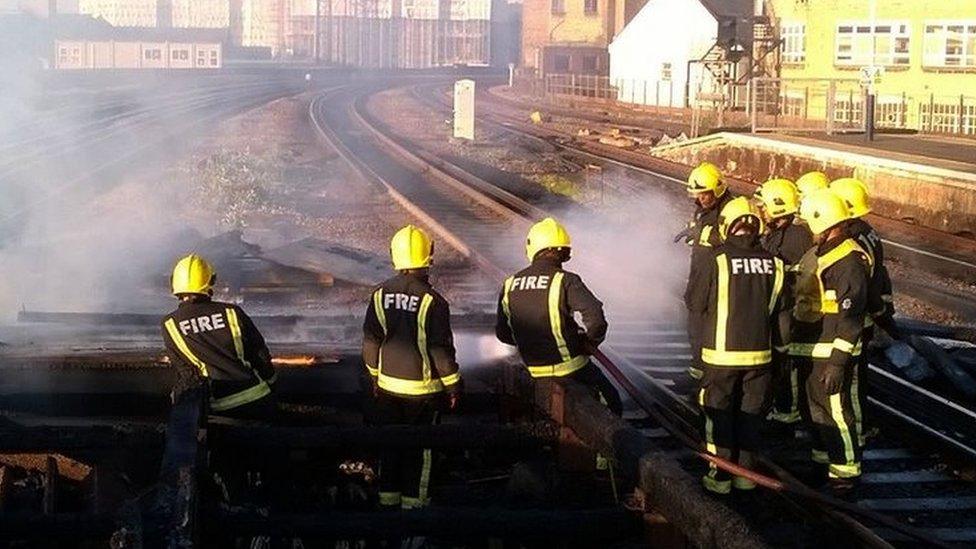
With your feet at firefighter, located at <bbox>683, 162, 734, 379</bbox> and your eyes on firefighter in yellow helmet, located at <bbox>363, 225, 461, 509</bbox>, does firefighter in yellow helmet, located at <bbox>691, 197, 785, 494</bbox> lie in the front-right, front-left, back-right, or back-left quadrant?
front-left

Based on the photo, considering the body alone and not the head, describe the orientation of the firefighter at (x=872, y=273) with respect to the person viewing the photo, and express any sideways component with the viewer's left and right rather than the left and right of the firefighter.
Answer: facing to the left of the viewer

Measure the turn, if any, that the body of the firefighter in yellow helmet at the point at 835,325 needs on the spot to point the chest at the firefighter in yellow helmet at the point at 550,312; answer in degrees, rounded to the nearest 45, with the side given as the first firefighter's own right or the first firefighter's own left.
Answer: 0° — they already face them

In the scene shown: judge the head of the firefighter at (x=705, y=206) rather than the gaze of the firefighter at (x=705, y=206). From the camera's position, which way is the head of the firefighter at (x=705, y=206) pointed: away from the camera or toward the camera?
toward the camera

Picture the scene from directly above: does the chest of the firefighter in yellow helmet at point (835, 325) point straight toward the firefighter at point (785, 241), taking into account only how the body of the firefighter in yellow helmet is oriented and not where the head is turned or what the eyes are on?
no

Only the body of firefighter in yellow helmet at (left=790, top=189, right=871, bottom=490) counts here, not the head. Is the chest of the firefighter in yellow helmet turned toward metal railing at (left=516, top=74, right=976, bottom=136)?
no

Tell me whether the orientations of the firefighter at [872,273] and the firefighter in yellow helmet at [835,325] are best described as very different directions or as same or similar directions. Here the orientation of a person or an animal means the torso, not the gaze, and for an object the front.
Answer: same or similar directions

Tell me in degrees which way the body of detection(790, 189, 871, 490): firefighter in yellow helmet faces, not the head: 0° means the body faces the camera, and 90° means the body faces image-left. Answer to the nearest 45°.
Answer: approximately 90°
